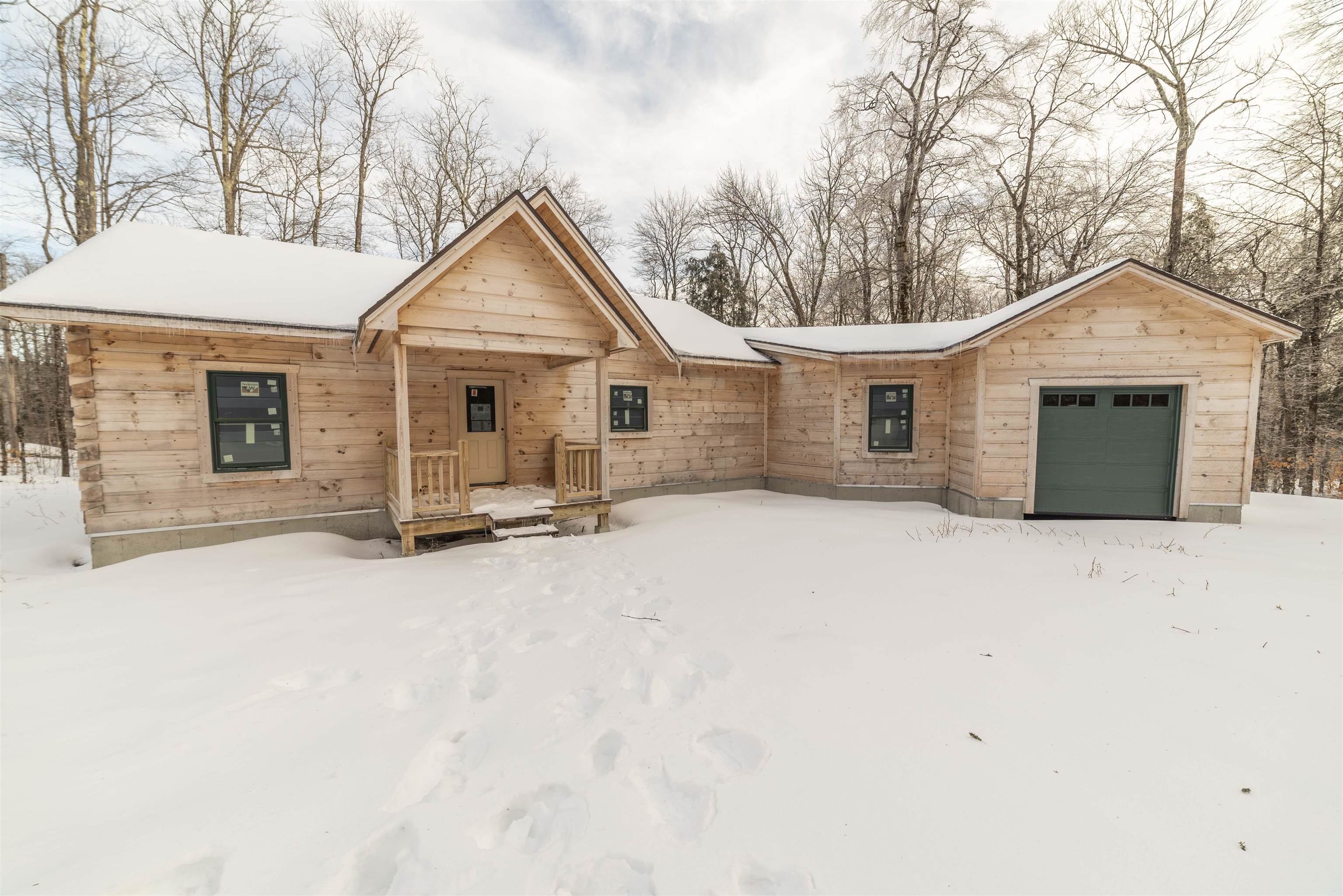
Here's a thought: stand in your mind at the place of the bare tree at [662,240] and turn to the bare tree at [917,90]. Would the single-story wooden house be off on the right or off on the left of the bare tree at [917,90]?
right

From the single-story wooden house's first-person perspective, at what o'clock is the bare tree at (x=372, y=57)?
The bare tree is roughly at 5 o'clock from the single-story wooden house.

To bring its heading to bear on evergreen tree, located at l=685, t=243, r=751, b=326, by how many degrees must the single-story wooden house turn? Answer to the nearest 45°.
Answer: approximately 180°

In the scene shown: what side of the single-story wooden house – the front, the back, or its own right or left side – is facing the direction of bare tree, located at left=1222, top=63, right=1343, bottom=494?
left

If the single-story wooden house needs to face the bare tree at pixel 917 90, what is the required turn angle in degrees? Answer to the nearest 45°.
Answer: approximately 135° to its left

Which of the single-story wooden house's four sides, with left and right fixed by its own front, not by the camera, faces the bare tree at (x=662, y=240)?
back

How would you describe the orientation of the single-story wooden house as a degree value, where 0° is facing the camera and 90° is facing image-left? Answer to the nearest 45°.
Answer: approximately 0°
